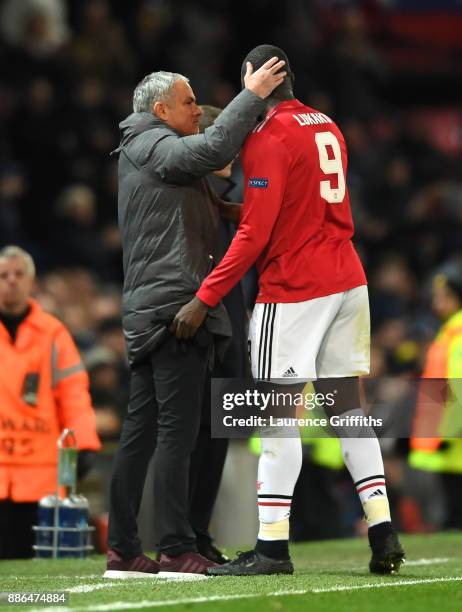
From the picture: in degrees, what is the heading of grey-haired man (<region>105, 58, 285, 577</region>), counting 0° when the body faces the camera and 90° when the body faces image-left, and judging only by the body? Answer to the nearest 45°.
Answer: approximately 270°

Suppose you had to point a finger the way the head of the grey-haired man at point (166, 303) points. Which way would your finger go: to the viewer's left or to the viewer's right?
to the viewer's right

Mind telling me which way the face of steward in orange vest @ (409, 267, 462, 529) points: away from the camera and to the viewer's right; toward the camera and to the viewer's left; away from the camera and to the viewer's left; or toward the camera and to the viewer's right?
toward the camera and to the viewer's left

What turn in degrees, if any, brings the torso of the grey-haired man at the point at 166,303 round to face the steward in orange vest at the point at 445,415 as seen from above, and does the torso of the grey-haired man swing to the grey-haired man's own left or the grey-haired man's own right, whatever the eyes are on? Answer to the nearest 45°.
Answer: approximately 45° to the grey-haired man's own left

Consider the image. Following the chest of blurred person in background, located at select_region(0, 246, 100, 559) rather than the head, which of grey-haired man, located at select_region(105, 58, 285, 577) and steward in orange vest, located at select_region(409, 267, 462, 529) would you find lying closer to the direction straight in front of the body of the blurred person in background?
the grey-haired man

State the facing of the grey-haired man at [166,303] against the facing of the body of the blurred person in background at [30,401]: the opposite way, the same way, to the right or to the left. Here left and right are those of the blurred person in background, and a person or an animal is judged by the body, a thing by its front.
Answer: to the left

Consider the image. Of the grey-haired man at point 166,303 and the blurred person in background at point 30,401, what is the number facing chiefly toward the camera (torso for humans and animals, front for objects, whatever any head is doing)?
1
